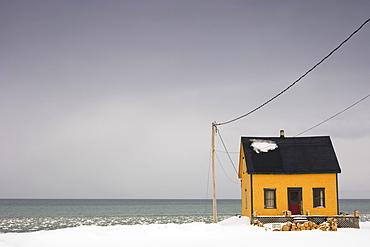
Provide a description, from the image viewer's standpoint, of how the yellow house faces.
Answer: facing the viewer
